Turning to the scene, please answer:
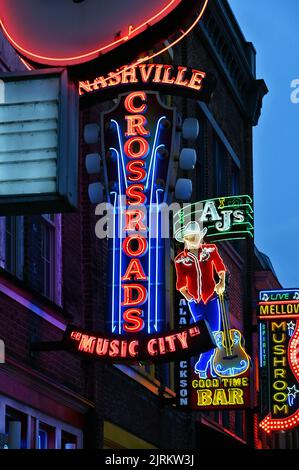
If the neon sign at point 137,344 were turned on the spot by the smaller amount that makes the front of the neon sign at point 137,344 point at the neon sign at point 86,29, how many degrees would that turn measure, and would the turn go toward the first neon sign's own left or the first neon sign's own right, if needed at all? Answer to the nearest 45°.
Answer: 0° — it already faces it

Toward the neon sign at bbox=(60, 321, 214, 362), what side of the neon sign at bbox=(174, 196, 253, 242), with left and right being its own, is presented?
front

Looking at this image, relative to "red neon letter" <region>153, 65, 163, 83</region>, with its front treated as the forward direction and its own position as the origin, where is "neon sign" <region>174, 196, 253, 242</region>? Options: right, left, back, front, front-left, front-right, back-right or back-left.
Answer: back

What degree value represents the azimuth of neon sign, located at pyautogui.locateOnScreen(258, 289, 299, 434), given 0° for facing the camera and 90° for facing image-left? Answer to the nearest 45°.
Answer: approximately 0°

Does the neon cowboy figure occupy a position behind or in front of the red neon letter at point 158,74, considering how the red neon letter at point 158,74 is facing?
behind

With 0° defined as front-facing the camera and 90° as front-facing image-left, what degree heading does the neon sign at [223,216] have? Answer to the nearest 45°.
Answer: approximately 0°

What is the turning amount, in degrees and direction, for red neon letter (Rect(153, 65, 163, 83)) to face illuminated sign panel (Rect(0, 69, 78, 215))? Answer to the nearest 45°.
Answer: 0° — it already faces it

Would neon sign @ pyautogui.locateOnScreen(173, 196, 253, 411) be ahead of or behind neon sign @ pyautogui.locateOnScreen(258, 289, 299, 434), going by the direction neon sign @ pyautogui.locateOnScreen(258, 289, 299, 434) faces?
ahead

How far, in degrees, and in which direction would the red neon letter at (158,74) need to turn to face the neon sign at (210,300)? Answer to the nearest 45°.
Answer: approximately 180°
